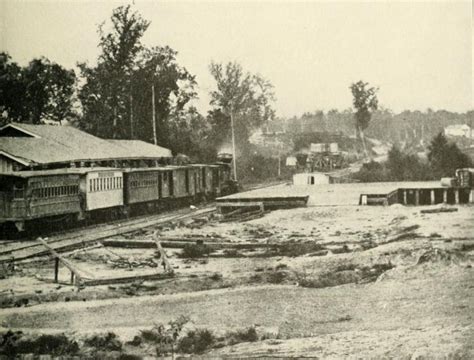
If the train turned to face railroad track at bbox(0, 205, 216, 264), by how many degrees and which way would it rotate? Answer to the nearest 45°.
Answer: approximately 135° to its right

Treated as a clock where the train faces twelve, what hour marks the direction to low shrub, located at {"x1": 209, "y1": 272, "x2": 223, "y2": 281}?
The low shrub is roughly at 4 o'clock from the train.

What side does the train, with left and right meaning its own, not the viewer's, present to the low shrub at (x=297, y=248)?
right

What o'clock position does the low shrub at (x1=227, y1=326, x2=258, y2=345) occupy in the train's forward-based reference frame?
The low shrub is roughly at 4 o'clock from the train.

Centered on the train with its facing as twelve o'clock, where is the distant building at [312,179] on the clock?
The distant building is roughly at 12 o'clock from the train.

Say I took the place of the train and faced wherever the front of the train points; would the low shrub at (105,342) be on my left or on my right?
on my right

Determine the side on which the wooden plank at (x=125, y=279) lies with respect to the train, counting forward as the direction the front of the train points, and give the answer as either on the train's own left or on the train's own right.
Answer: on the train's own right

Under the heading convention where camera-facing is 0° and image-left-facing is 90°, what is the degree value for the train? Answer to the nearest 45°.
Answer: approximately 225°

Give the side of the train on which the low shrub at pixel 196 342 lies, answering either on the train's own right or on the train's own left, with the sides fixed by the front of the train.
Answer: on the train's own right
